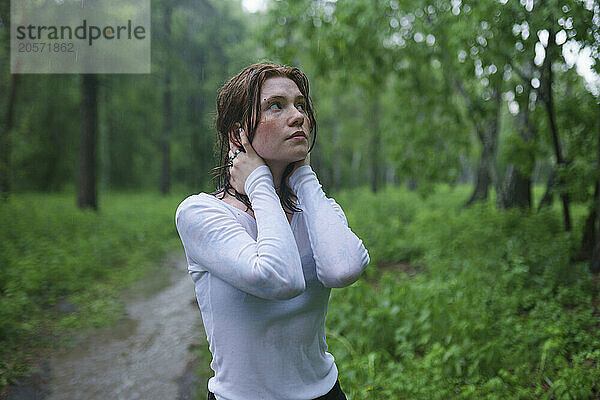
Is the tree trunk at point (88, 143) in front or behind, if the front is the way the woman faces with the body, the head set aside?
behind

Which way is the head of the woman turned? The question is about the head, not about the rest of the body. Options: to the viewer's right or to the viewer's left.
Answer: to the viewer's right

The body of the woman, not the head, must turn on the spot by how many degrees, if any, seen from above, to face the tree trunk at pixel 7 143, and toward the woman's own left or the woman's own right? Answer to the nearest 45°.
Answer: approximately 180°

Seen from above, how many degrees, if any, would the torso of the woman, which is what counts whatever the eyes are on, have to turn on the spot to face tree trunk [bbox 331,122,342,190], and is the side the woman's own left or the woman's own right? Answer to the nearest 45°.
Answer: approximately 135° to the woman's own left

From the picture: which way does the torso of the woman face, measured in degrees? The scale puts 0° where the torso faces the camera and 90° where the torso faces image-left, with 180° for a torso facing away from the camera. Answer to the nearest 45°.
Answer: approximately 315°

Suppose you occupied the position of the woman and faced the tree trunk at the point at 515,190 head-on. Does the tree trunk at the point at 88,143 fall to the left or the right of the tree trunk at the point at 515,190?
left
